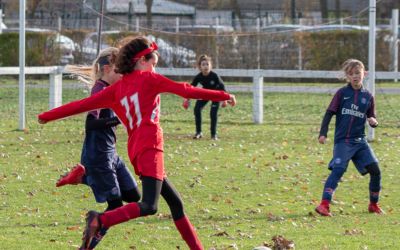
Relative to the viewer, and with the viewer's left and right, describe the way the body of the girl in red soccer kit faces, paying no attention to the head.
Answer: facing away from the viewer and to the right of the viewer

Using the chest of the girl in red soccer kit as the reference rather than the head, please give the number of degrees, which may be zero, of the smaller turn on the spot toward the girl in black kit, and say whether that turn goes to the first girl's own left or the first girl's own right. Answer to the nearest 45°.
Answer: approximately 45° to the first girl's own left

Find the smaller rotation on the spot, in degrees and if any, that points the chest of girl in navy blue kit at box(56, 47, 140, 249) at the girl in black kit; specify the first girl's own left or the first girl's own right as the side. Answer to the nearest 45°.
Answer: approximately 90° to the first girl's own left

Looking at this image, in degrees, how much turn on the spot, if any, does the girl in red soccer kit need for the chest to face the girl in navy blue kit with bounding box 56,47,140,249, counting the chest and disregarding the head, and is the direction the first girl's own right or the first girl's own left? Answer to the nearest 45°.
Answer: approximately 45° to the first girl's own left

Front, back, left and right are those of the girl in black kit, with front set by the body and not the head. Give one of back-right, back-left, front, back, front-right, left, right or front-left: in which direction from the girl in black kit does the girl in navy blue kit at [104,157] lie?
front

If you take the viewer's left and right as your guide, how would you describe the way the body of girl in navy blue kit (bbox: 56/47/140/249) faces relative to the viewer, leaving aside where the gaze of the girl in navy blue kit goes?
facing to the right of the viewer

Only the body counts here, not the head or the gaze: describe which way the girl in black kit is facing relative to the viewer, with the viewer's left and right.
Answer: facing the viewer

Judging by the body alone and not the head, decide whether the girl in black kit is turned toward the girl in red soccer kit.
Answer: yes

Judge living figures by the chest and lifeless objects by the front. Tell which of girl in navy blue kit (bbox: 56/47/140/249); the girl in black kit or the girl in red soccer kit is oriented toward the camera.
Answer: the girl in black kit

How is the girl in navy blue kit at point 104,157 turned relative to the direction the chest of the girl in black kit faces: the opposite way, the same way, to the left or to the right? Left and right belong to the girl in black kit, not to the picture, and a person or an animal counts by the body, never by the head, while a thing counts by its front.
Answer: to the left
